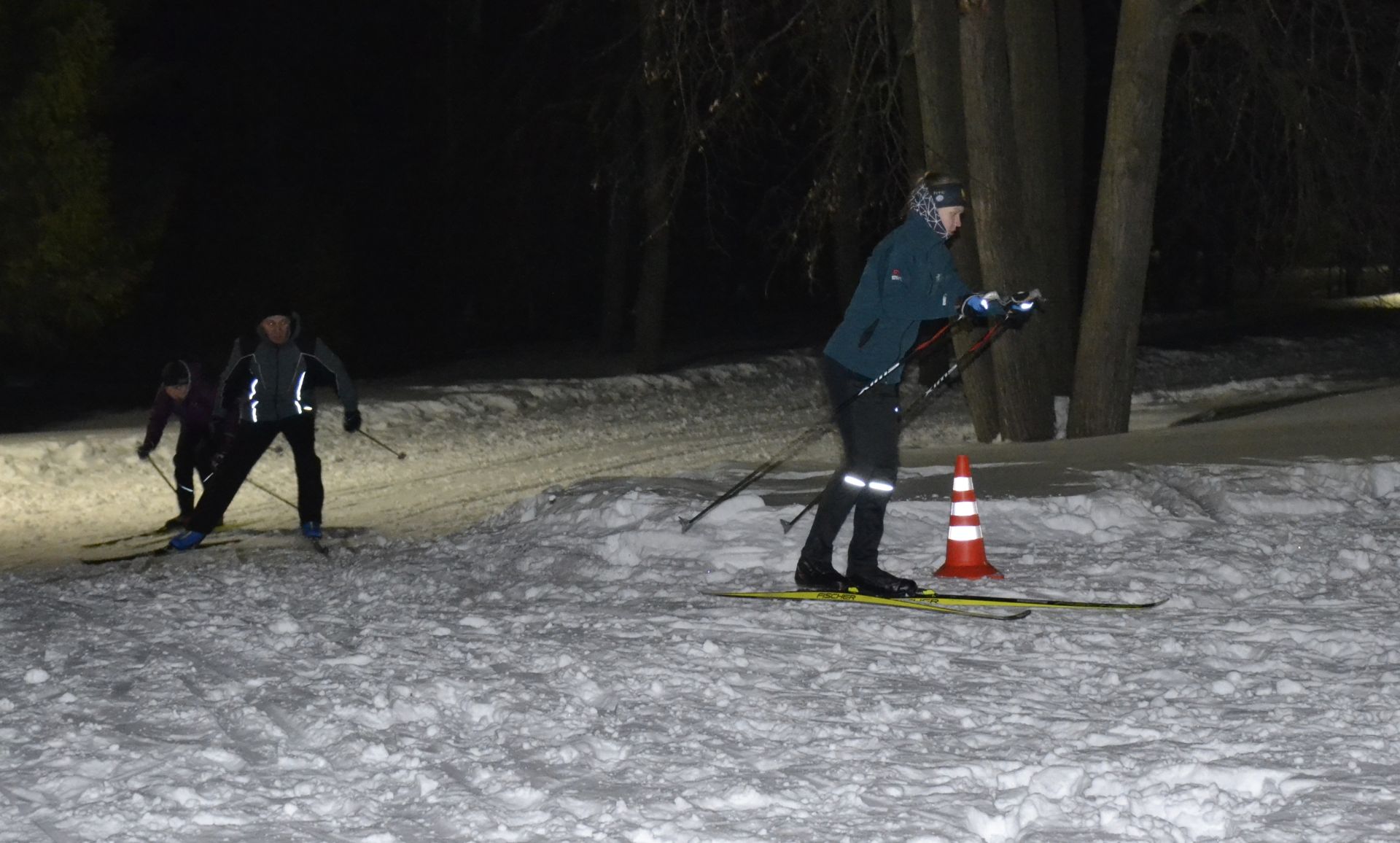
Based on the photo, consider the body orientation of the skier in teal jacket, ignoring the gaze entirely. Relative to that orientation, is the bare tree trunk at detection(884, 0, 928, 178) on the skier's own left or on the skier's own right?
on the skier's own left

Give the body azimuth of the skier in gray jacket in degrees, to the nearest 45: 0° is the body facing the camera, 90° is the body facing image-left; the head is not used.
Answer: approximately 0°

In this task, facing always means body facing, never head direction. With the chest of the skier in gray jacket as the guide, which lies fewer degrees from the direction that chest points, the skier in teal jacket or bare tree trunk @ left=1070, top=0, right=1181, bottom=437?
the skier in teal jacket

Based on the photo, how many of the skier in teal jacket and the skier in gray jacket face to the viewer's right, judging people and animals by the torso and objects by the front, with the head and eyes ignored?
1

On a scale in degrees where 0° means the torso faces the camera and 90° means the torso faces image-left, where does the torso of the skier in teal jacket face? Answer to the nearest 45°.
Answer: approximately 270°

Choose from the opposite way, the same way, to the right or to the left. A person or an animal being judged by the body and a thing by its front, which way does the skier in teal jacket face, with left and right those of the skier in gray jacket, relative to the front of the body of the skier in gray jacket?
to the left

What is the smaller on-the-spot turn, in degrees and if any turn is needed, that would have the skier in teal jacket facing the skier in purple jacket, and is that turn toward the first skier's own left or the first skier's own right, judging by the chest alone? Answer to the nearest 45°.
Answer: approximately 135° to the first skier's own left

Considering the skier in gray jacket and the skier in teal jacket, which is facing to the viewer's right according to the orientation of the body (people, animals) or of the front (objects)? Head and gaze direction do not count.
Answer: the skier in teal jacket

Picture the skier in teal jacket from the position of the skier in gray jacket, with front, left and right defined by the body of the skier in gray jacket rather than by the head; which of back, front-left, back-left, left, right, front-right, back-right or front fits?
front-left

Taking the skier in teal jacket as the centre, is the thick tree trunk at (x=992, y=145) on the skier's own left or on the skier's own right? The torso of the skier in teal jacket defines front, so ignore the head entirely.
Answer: on the skier's own left

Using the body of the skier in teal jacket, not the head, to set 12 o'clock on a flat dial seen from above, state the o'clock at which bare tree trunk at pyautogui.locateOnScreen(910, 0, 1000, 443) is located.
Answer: The bare tree trunk is roughly at 9 o'clock from the skier in teal jacket.

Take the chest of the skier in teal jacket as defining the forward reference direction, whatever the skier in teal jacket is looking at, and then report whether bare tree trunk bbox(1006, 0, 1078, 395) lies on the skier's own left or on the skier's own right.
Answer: on the skier's own left

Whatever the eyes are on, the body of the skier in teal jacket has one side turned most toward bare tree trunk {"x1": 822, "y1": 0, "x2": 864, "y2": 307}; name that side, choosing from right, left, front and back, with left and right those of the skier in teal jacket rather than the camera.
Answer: left
